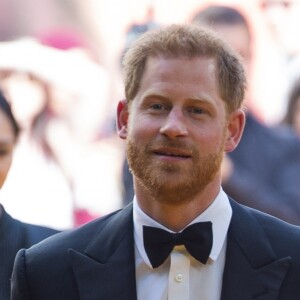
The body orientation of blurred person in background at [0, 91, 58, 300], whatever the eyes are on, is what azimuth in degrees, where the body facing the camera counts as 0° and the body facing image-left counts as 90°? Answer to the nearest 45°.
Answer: approximately 0°

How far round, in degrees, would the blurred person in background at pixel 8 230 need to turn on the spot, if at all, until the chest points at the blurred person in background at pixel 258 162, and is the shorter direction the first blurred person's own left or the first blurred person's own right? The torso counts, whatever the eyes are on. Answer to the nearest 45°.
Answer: approximately 135° to the first blurred person's own left

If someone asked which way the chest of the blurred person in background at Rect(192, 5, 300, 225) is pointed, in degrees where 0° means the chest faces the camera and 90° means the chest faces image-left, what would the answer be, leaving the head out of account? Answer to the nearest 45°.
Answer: approximately 45°
